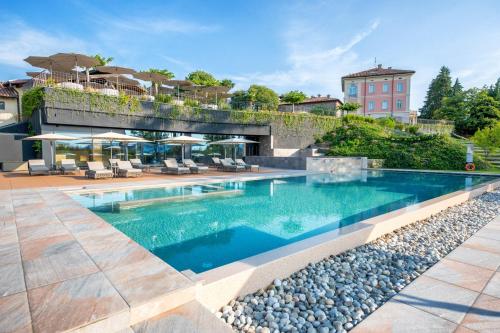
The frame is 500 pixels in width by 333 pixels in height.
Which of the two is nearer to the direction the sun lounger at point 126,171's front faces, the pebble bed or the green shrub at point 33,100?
the pebble bed

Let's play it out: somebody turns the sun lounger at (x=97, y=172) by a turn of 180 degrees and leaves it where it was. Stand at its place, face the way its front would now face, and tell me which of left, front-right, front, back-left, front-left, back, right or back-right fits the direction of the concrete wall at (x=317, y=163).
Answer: back-right

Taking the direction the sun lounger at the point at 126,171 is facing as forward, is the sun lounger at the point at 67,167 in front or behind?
behind

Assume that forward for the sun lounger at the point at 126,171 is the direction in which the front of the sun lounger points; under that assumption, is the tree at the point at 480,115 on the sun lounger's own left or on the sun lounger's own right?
on the sun lounger's own left

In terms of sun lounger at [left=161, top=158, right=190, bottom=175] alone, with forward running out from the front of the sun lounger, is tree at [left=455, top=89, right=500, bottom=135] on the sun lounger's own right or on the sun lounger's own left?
on the sun lounger's own left

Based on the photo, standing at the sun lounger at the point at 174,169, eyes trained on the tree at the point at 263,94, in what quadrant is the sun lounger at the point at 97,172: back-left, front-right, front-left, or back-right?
back-left

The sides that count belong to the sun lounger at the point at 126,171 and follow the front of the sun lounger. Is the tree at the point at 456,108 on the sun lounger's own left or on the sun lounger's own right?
on the sun lounger's own left
